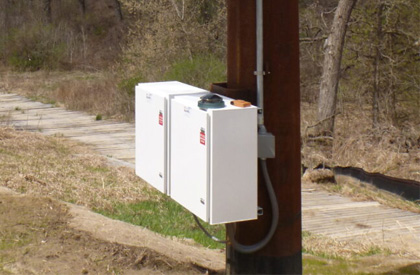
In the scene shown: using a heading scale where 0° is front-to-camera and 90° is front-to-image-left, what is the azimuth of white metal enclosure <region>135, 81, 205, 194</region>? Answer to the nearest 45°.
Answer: approximately 45°

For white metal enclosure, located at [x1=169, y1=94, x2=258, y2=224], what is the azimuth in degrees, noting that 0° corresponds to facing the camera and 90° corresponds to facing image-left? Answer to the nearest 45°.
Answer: approximately 45°

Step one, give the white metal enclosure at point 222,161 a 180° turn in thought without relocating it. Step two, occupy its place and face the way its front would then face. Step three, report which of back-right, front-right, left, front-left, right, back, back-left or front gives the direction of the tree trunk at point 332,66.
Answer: front-left

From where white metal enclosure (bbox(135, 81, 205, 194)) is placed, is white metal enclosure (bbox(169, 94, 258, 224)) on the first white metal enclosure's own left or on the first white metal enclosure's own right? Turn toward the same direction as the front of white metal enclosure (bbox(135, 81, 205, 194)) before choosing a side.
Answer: on the first white metal enclosure's own left

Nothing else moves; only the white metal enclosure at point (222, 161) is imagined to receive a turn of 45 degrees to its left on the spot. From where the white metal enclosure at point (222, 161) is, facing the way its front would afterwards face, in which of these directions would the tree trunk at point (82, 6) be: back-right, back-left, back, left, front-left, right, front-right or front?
back

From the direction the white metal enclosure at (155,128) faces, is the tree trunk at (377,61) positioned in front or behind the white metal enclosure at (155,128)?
behind

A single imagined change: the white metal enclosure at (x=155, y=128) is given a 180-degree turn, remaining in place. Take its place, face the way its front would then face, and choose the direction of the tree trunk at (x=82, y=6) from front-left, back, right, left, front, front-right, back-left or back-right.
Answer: front-left

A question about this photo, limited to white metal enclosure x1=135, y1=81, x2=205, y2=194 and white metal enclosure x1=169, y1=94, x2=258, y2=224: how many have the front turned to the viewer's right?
0
